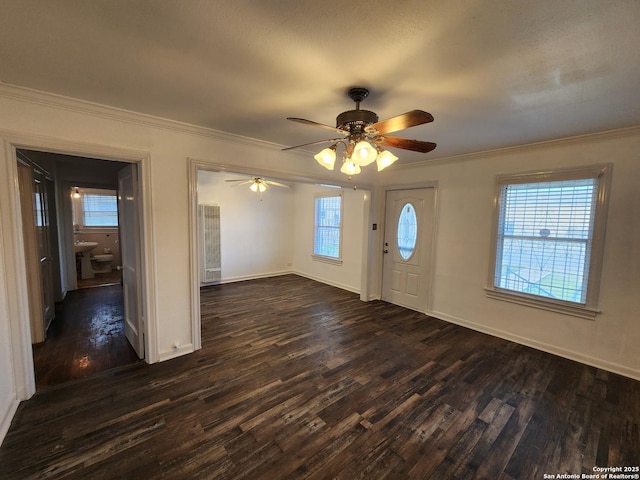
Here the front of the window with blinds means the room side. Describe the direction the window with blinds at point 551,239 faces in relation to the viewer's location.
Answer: facing the viewer and to the left of the viewer

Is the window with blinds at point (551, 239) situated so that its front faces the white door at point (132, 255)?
yes

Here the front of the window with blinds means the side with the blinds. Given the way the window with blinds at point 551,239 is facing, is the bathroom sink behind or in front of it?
in front

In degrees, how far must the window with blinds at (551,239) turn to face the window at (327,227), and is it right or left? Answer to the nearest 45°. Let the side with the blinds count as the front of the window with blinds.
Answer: approximately 45° to its right

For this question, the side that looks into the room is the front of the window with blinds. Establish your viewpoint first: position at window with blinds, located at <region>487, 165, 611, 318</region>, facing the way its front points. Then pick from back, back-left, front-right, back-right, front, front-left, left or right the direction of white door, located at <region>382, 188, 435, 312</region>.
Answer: front-right

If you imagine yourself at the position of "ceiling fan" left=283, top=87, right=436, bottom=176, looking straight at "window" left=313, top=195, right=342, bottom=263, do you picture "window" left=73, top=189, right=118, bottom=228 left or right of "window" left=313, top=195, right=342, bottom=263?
left

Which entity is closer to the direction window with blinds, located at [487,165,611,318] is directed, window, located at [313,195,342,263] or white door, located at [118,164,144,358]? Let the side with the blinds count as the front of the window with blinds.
the white door

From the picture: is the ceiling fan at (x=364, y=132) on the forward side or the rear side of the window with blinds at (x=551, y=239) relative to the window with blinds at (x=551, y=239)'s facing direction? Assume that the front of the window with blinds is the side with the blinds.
on the forward side
